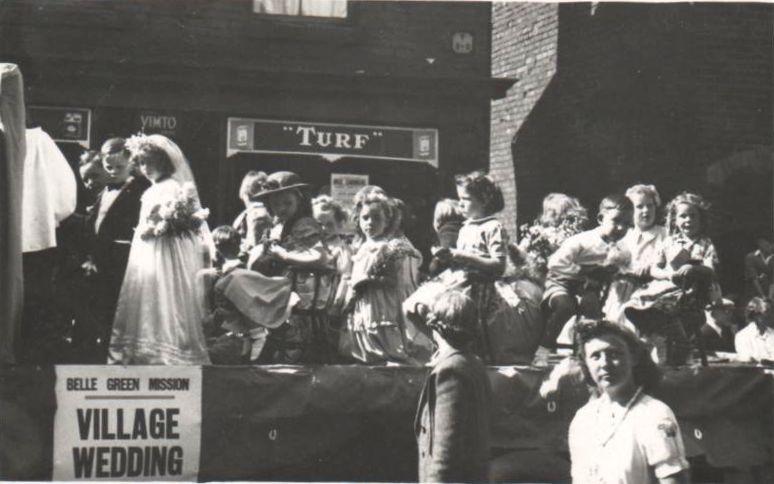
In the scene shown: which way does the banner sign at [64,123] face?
toward the camera

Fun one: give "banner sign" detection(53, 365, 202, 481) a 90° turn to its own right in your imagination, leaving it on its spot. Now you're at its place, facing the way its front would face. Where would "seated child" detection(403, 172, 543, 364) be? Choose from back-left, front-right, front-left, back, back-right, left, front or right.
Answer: back

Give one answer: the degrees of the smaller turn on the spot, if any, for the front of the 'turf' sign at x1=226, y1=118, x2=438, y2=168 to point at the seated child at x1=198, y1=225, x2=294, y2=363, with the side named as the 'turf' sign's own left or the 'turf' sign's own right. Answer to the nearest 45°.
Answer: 0° — it already faces them

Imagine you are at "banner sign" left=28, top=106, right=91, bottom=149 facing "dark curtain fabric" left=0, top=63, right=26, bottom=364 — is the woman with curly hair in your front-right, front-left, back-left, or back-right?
front-left

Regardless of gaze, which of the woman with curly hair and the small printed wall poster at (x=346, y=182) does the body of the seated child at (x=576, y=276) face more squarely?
the woman with curly hair

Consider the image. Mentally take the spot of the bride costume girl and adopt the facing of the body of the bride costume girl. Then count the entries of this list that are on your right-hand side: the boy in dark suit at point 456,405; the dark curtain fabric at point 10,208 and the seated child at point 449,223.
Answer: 1

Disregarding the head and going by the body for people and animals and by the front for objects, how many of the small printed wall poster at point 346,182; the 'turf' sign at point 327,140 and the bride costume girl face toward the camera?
3

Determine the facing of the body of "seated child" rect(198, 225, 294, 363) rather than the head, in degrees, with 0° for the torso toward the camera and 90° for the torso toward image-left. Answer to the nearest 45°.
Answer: approximately 45°

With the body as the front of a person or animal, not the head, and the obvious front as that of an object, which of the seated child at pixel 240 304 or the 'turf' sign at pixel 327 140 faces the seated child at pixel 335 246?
the 'turf' sign

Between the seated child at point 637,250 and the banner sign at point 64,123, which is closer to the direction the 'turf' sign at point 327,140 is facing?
the seated child

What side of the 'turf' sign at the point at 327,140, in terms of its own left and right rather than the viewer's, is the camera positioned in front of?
front

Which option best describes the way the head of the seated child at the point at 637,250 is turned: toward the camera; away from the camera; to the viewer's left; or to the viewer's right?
toward the camera

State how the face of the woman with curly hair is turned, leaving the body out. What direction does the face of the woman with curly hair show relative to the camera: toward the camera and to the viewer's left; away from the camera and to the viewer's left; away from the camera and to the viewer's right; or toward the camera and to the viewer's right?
toward the camera and to the viewer's left

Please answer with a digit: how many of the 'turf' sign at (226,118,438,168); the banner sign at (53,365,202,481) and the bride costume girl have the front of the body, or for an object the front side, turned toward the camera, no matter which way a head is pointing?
3

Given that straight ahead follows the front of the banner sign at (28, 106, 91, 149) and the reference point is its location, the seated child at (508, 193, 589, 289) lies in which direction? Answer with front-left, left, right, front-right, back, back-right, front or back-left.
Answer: front-left
